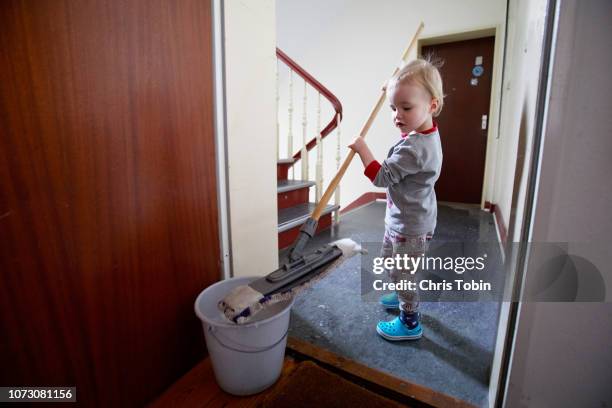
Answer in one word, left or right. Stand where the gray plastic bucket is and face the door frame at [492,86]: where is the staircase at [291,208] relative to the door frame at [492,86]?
left

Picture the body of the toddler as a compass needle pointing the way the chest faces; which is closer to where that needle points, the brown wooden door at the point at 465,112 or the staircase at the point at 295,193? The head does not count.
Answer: the staircase

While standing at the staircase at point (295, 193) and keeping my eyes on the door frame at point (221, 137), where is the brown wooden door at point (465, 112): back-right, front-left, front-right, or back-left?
back-left

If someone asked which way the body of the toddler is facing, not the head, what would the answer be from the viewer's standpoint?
to the viewer's left

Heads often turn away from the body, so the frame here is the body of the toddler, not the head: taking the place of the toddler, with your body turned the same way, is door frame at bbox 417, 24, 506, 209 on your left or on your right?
on your right

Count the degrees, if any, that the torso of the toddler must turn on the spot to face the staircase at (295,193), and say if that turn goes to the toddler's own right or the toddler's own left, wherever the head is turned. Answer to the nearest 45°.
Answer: approximately 45° to the toddler's own right
